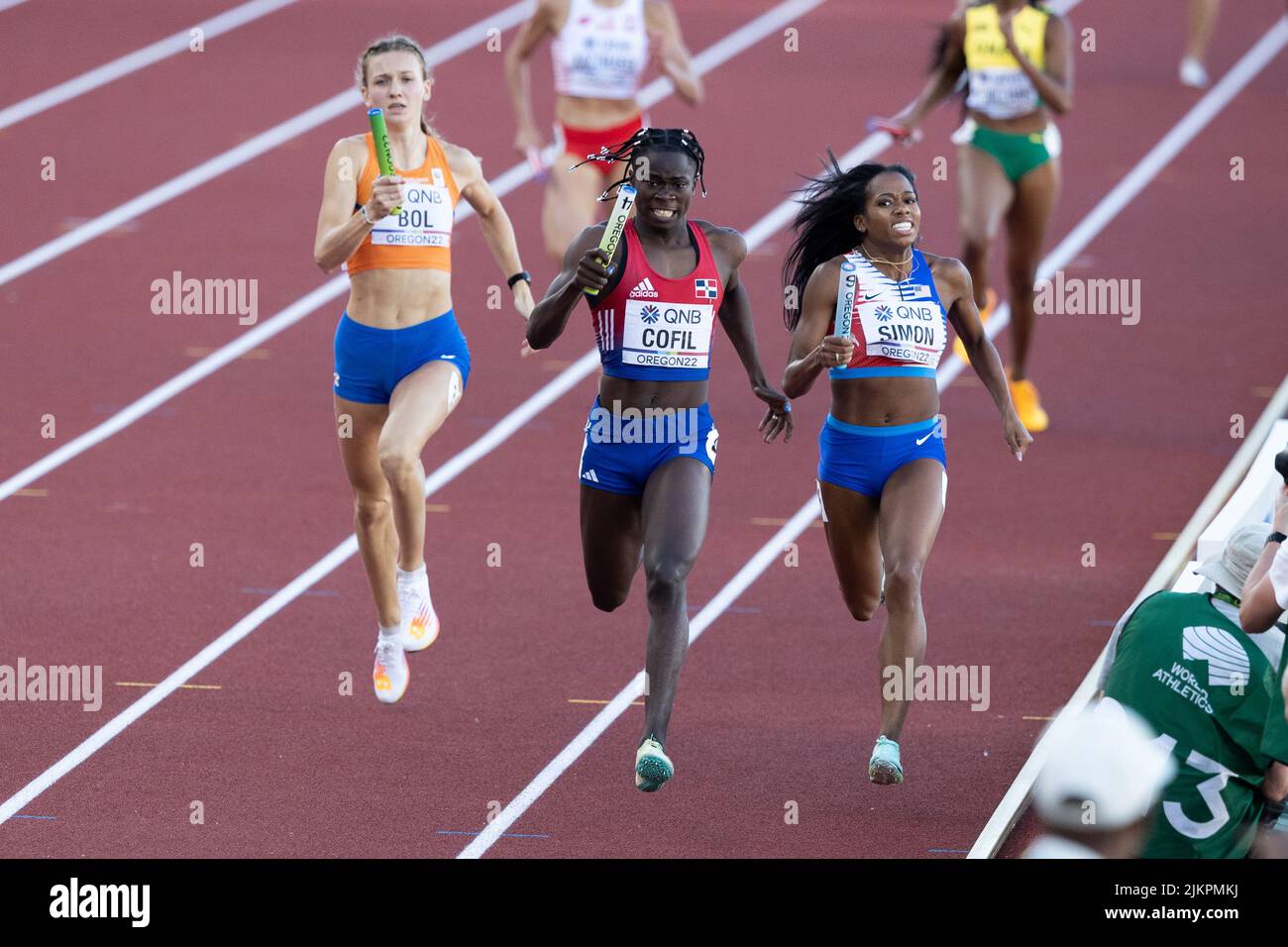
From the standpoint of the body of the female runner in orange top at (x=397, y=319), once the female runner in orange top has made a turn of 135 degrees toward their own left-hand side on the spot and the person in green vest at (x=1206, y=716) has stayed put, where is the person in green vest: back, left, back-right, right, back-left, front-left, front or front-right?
right

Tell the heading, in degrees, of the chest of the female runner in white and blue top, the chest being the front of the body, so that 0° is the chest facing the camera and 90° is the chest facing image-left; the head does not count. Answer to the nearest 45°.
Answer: approximately 0°

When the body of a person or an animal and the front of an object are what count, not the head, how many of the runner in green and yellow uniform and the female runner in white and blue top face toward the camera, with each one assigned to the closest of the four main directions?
2

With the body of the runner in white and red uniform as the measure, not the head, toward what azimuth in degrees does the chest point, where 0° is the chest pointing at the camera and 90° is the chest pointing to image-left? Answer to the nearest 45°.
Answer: approximately 0°

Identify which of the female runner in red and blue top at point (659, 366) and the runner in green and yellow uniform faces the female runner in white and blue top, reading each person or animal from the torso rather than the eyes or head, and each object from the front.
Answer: the runner in green and yellow uniform

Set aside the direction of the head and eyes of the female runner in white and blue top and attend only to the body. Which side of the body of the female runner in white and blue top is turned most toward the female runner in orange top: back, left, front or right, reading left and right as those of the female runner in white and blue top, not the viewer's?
right

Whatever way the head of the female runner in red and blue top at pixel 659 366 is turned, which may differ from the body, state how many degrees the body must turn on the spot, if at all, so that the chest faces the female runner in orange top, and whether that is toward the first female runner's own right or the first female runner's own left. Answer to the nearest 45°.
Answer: approximately 135° to the first female runner's own right

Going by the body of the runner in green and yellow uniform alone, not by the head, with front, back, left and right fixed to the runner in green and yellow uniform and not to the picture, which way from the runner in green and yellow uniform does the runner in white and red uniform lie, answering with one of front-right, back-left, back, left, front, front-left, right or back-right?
right

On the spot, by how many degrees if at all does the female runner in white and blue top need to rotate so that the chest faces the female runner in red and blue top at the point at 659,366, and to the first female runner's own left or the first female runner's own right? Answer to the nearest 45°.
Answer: approximately 45° to the first female runner's own right

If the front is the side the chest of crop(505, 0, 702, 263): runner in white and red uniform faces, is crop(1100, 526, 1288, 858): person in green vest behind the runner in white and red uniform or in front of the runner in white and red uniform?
in front

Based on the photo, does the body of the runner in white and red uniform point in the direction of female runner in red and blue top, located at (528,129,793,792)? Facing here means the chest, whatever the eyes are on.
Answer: yes

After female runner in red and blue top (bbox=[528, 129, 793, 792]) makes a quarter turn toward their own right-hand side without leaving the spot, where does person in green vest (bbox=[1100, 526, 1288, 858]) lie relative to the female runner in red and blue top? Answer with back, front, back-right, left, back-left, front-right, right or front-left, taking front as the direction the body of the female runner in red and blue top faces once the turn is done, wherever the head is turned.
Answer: back-left

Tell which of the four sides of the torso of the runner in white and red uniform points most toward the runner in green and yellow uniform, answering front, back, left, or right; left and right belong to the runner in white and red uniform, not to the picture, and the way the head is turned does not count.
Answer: left

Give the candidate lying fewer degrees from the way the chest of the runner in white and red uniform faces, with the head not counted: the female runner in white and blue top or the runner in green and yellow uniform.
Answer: the female runner in white and blue top
